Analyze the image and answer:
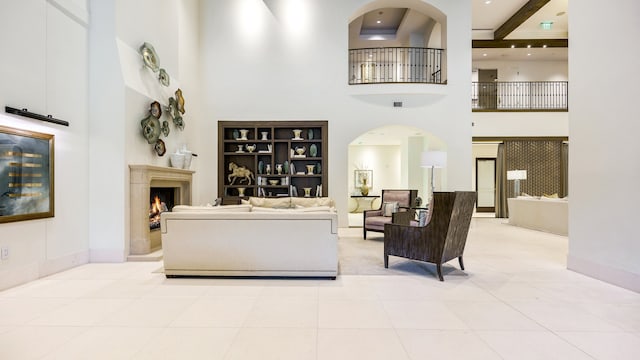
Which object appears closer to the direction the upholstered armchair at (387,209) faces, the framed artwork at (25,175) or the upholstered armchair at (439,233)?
the framed artwork

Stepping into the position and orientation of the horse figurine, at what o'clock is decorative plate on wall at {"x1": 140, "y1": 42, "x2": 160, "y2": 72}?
The decorative plate on wall is roughly at 10 o'clock from the horse figurine.

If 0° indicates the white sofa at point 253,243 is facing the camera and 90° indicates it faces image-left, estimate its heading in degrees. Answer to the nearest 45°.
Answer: approximately 180°

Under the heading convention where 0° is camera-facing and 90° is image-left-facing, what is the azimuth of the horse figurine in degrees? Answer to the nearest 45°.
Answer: approximately 90°

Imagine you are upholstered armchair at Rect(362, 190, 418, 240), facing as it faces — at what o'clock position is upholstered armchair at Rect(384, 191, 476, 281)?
upholstered armchair at Rect(384, 191, 476, 281) is roughly at 10 o'clock from upholstered armchair at Rect(362, 190, 418, 240).

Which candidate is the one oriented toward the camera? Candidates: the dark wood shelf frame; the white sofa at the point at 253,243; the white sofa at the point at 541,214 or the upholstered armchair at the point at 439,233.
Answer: the dark wood shelf frame

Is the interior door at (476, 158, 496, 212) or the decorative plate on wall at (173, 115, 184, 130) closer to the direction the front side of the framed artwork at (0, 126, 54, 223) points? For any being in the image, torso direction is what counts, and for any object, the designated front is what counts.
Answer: the interior door

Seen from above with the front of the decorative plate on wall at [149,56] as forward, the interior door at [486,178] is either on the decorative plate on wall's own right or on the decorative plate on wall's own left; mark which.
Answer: on the decorative plate on wall's own left

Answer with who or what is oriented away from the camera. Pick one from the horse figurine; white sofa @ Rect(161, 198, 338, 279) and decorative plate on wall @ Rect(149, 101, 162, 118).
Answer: the white sofa

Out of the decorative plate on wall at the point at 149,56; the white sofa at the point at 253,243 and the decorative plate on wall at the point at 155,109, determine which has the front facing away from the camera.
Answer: the white sofa

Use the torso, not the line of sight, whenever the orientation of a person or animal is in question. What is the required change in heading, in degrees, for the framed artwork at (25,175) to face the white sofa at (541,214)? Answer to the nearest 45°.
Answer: approximately 45° to its left
